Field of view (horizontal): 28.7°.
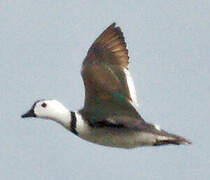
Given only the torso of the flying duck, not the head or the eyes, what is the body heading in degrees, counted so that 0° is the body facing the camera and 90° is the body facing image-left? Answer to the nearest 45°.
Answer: approximately 90°
